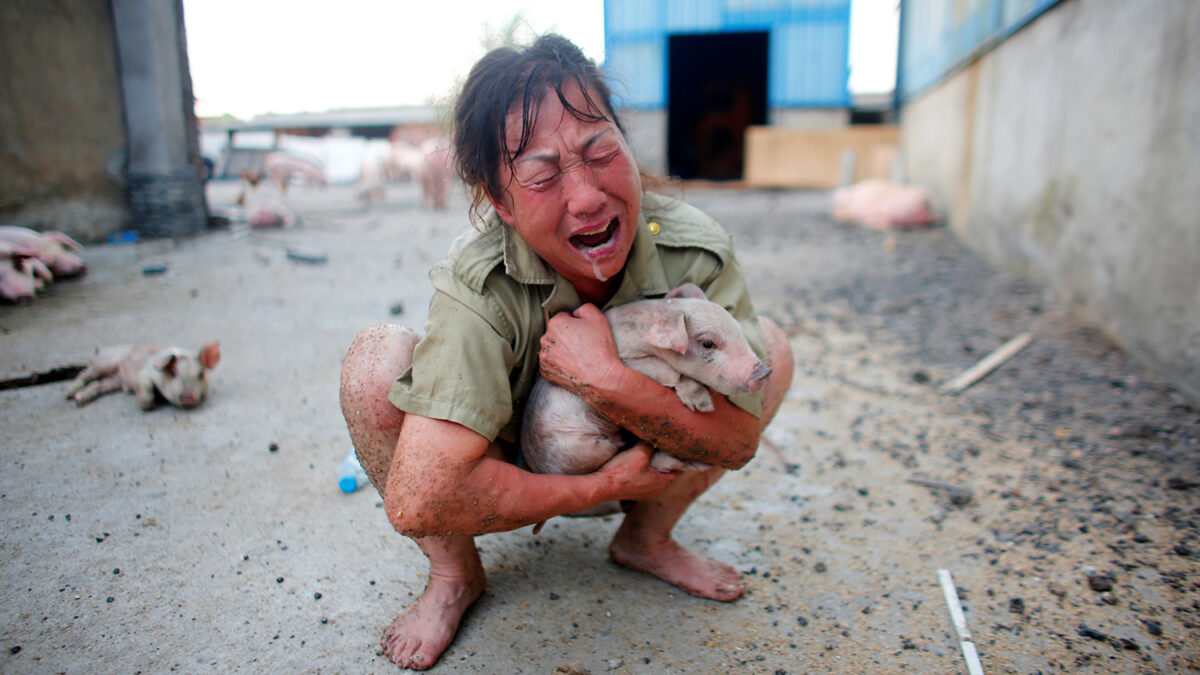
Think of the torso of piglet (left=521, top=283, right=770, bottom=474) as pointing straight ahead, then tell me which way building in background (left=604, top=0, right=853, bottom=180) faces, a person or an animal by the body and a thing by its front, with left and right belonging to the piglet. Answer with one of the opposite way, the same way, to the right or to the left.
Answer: to the right

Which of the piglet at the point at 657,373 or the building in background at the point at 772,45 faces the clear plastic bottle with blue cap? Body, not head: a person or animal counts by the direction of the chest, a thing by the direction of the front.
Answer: the building in background

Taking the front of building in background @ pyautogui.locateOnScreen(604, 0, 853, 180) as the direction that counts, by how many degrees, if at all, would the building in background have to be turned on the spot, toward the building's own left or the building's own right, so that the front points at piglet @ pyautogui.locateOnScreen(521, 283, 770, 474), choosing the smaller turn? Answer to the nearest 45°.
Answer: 0° — it already faces it

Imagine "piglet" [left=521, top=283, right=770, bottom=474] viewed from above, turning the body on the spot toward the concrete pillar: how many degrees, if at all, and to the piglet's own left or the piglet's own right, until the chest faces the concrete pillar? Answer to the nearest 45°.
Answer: approximately 135° to the piglet's own left

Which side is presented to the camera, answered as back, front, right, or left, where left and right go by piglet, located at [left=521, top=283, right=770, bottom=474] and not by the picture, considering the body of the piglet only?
right

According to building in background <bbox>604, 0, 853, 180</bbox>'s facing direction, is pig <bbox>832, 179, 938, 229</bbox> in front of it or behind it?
in front

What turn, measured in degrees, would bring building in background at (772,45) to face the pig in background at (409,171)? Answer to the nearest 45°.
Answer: approximately 90° to its right

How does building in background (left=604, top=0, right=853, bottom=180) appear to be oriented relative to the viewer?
toward the camera
